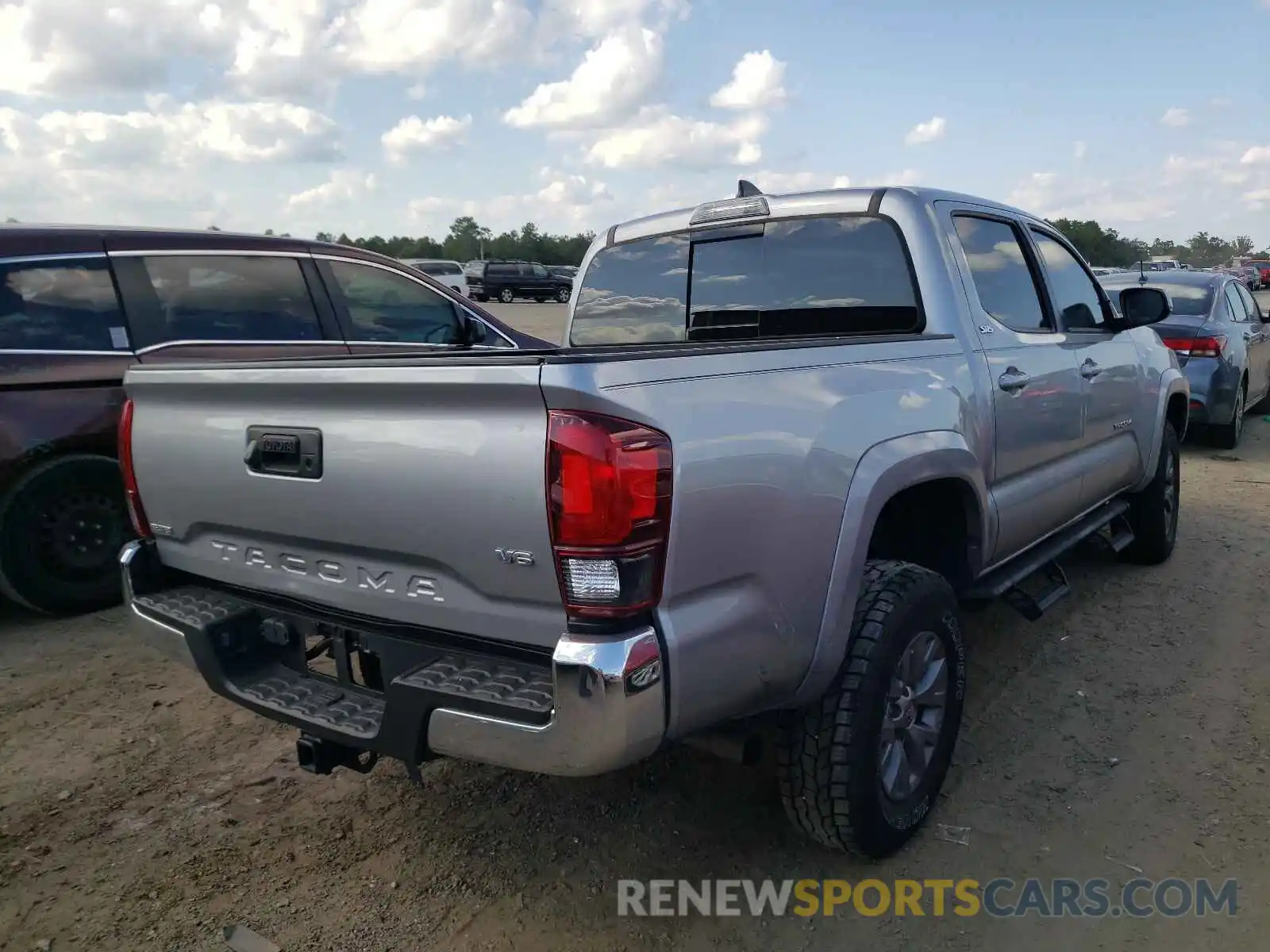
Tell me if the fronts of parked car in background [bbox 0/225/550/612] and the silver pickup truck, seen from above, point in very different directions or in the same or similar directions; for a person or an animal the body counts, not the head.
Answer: same or similar directions

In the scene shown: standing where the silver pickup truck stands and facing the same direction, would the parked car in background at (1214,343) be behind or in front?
in front

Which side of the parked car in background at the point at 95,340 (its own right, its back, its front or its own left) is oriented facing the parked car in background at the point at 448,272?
left

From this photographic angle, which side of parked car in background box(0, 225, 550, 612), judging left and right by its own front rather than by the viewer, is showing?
right

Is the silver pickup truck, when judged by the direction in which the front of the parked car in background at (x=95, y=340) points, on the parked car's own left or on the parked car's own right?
on the parked car's own right

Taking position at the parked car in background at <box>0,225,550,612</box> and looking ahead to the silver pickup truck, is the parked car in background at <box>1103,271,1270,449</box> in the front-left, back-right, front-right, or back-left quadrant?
front-left

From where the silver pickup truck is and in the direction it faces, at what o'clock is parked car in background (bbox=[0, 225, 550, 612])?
The parked car in background is roughly at 9 o'clock from the silver pickup truck.

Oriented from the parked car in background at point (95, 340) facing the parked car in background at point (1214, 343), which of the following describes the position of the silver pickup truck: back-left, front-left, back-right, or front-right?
front-right

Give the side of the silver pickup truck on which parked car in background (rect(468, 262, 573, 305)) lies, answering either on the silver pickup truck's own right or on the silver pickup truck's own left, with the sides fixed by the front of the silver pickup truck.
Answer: on the silver pickup truck's own left

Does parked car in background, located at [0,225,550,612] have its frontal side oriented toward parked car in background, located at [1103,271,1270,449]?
yes

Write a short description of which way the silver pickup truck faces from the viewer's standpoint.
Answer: facing away from the viewer and to the right of the viewer

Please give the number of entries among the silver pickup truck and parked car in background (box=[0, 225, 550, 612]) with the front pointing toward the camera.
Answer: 0

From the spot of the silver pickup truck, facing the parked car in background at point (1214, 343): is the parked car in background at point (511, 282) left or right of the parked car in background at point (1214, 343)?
left
